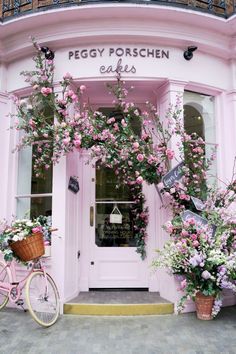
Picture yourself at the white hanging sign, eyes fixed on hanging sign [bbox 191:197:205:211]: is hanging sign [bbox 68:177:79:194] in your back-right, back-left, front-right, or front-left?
back-right

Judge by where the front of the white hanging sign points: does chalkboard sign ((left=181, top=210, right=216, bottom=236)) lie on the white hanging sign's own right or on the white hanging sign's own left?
on the white hanging sign's own left

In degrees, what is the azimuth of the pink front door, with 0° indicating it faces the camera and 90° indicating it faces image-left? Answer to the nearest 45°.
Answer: approximately 0°
